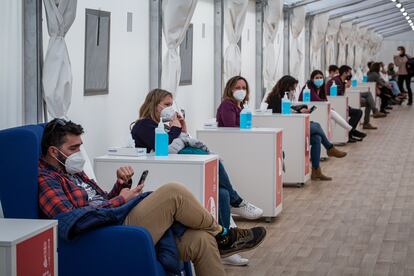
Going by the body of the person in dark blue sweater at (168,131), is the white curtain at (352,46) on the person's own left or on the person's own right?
on the person's own left

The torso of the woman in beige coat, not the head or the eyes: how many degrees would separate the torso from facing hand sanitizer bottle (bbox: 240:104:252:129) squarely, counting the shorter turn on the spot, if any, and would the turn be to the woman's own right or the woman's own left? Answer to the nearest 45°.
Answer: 0° — they already face it

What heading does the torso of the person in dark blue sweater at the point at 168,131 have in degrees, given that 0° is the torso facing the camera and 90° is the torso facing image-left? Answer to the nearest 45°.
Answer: approximately 270°

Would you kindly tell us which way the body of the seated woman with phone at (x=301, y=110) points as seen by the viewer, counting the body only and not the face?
to the viewer's right

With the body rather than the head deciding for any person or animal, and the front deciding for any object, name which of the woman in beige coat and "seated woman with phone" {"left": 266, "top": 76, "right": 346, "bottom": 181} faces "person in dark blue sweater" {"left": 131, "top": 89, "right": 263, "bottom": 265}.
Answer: the woman in beige coat

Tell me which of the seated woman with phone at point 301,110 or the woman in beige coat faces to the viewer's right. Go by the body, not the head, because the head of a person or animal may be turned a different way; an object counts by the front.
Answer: the seated woman with phone

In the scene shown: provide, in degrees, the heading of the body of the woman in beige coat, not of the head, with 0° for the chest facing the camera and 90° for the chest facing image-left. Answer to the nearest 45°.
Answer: approximately 0°

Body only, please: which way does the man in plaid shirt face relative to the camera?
to the viewer's right

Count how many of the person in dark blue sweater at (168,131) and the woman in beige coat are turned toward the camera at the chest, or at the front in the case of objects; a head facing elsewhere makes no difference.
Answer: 1
